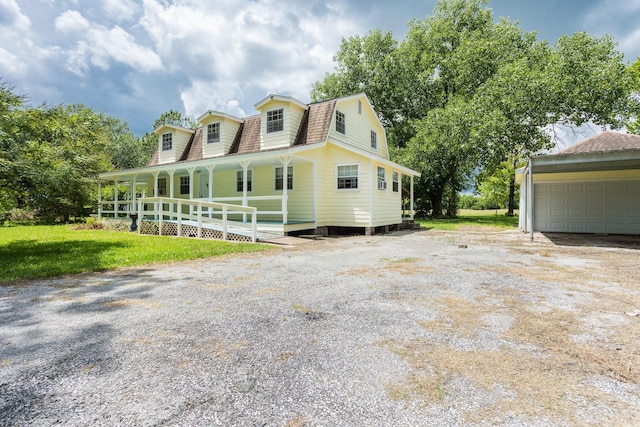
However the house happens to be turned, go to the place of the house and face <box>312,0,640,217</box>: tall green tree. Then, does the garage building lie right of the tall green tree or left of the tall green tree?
right

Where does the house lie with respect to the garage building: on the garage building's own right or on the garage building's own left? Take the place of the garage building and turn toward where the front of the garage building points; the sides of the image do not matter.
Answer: on the garage building's own right

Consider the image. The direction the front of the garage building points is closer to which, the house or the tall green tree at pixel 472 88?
the house

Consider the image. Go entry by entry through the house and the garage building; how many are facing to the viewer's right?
0

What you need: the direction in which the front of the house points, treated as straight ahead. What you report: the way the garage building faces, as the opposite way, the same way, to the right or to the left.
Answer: the same way

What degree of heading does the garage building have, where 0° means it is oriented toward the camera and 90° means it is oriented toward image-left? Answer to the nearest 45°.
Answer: approximately 0°

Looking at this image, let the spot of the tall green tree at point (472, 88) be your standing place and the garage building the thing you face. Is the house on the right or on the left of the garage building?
right

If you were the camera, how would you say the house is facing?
facing the viewer and to the left of the viewer

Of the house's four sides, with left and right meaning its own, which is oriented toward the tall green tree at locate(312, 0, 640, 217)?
back

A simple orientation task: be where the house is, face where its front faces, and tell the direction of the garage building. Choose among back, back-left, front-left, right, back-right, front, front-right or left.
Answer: back-left
